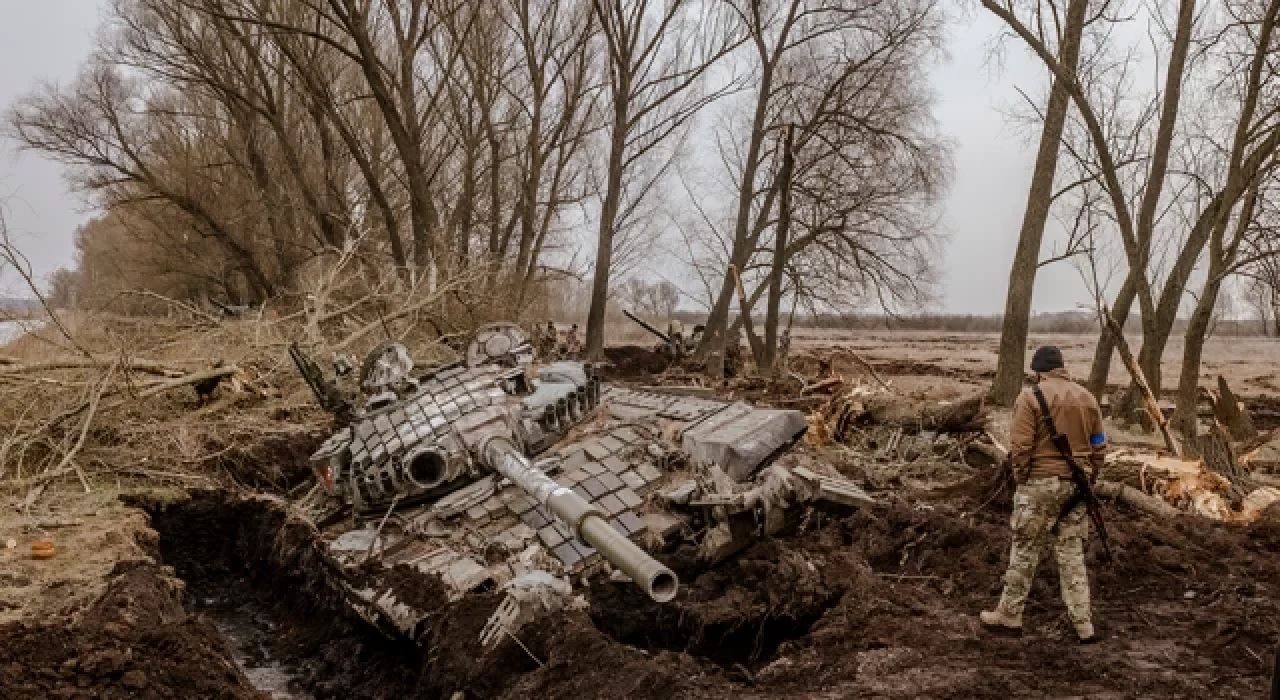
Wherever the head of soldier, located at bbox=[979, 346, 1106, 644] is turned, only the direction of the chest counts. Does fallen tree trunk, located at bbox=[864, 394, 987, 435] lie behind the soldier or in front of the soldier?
in front

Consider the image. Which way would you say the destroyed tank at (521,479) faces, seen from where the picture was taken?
facing the viewer and to the right of the viewer

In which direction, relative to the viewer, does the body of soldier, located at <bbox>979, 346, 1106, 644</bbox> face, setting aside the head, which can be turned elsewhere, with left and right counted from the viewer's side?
facing away from the viewer and to the left of the viewer

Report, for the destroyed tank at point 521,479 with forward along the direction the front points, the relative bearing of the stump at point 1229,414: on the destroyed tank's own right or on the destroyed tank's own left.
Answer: on the destroyed tank's own left

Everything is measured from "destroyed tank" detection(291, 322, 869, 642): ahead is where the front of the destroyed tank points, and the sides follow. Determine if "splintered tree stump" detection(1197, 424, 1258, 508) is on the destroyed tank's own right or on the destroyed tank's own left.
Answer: on the destroyed tank's own left

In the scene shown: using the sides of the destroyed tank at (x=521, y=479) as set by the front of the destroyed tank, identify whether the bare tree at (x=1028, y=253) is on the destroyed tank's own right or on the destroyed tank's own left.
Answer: on the destroyed tank's own left

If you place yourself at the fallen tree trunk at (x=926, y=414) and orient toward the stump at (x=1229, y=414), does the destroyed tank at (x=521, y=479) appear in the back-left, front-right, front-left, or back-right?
back-right

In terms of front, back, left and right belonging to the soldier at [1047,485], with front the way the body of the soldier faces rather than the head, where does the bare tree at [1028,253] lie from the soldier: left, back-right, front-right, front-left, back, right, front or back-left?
front-right

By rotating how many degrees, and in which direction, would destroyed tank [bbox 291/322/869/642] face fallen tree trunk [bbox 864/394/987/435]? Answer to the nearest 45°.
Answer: approximately 90° to its left
